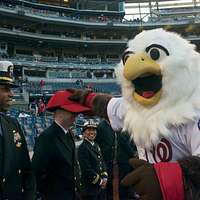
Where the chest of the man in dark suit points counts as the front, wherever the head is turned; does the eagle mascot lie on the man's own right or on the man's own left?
on the man's own right

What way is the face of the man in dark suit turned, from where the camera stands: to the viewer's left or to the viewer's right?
to the viewer's right

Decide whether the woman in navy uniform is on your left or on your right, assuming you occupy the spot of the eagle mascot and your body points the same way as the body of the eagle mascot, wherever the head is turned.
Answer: on your right

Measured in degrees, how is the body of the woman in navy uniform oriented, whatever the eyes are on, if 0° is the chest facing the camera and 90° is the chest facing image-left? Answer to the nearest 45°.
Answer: approximately 315°

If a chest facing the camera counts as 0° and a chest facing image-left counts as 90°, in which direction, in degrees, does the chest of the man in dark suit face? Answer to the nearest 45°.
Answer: approximately 270°

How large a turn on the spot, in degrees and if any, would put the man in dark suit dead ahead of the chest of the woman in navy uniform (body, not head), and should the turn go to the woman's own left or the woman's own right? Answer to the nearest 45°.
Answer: approximately 45° to the woman's own right

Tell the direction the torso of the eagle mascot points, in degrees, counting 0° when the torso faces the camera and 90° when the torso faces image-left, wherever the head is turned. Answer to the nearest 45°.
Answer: approximately 45°

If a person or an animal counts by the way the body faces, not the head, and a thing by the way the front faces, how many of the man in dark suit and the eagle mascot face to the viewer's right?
1

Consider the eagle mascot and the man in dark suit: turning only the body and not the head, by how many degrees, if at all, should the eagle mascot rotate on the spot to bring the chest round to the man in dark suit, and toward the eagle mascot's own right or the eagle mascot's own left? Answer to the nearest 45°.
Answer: approximately 90° to the eagle mascot's own right
